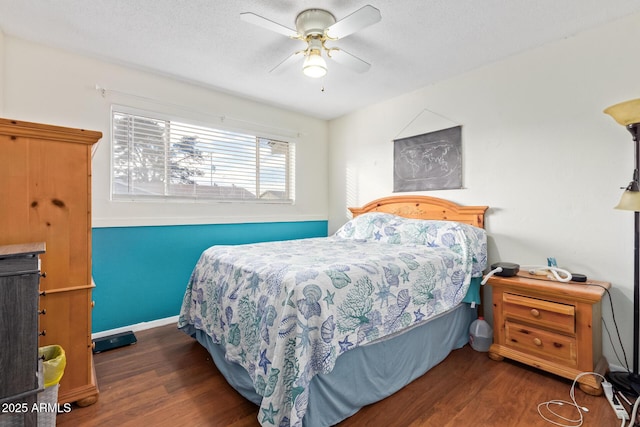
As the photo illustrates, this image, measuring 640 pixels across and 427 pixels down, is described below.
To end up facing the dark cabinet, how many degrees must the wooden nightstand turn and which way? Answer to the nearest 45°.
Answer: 0° — it already faces it

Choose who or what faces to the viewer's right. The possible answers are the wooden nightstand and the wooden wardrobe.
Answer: the wooden wardrobe

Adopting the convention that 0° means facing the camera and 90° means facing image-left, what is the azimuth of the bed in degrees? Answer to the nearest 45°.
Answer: approximately 45°

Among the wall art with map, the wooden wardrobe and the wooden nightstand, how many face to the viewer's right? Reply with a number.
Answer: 1

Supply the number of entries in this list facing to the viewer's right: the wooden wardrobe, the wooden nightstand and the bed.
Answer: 1

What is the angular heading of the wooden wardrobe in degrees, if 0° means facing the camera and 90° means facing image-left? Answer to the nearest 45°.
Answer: approximately 270°

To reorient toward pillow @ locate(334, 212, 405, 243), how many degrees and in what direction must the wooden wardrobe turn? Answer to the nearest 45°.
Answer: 0° — it already faces it

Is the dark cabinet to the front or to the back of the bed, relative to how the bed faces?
to the front

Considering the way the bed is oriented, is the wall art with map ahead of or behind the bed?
behind

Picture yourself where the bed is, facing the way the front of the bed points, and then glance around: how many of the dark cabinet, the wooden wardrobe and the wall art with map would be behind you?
1

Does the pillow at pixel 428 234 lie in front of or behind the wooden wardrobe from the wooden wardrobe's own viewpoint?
in front

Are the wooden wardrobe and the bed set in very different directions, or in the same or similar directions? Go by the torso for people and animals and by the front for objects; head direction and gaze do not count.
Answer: very different directions

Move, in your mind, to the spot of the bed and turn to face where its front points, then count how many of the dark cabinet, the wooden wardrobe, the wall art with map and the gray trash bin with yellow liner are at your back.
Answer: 1

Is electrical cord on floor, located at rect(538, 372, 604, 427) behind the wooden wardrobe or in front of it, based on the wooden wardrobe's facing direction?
in front

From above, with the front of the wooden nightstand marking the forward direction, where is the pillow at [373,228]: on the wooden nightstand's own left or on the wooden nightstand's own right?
on the wooden nightstand's own right

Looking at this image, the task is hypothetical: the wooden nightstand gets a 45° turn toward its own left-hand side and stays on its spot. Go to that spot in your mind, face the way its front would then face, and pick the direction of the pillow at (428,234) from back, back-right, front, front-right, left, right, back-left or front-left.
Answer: right
